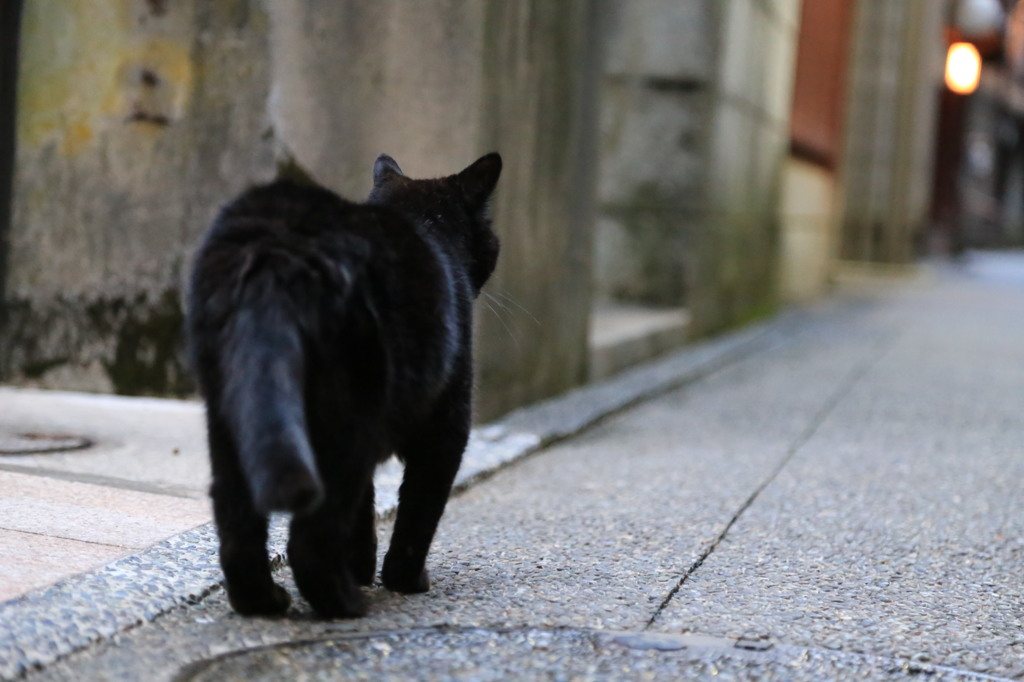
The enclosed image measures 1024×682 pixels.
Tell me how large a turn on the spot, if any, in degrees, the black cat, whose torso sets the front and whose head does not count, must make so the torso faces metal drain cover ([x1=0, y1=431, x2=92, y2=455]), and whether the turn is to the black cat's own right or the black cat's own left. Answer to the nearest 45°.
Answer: approximately 90° to the black cat's own left

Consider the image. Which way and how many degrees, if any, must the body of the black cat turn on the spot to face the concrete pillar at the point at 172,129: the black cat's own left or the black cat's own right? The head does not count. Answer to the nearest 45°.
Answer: approximately 45° to the black cat's own left

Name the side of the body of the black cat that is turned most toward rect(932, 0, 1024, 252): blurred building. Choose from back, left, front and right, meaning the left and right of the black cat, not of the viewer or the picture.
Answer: front

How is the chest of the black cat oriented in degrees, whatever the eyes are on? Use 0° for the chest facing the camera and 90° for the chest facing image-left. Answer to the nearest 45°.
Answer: approximately 225°

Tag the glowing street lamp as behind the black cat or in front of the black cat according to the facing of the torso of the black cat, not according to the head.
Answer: in front
